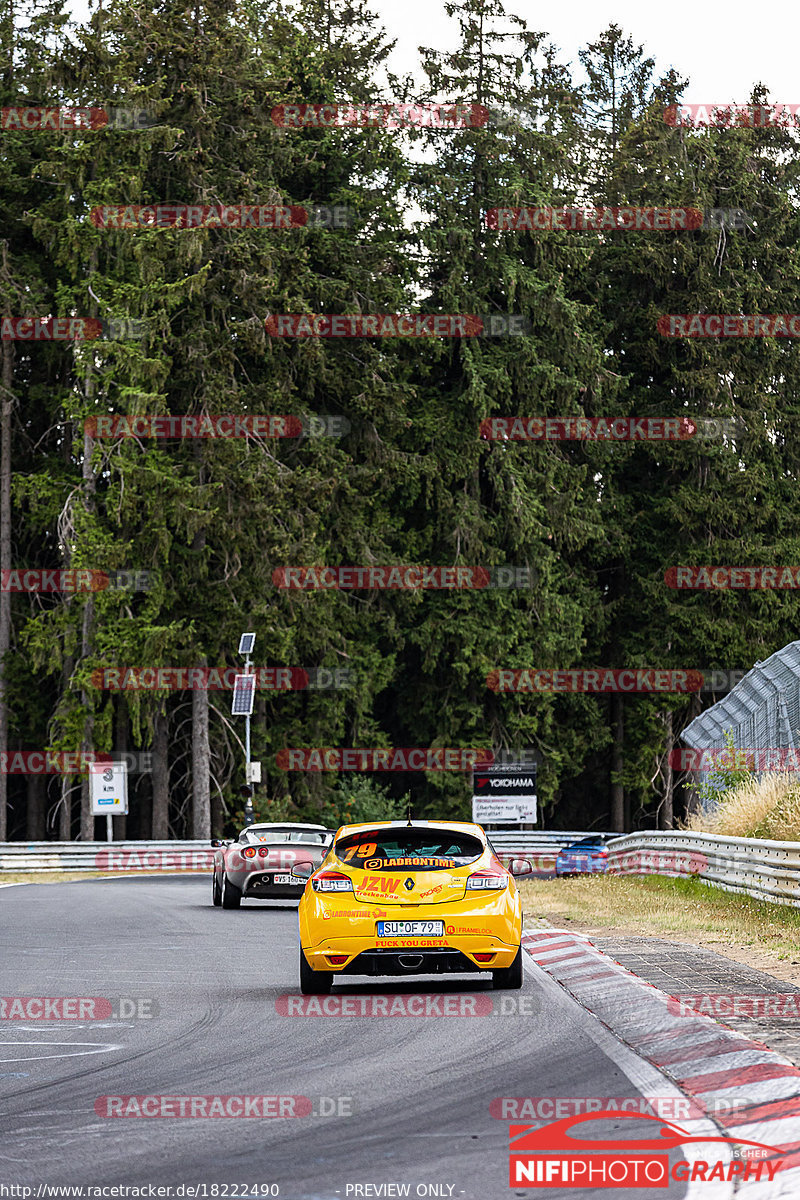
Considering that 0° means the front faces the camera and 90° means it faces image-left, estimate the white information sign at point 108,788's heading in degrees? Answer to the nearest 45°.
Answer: approximately 0°

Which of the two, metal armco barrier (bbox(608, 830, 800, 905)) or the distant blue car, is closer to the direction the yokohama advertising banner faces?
the metal armco barrier

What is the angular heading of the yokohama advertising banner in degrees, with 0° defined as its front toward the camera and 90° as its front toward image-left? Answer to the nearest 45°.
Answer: approximately 0°

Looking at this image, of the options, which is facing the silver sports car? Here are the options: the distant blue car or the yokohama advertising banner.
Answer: the yokohama advertising banner

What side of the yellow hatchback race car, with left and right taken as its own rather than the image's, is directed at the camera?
back

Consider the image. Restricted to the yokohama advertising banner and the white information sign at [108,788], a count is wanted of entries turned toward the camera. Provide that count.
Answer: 2

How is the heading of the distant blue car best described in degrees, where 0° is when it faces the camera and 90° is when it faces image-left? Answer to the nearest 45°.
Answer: approximately 225°

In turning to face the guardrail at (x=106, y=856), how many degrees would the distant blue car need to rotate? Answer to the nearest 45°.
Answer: approximately 135° to its left

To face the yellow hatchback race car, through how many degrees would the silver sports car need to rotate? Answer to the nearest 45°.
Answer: approximately 135° to its left

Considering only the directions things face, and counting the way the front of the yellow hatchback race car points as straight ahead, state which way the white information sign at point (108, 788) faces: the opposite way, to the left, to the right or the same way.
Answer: the opposite way
